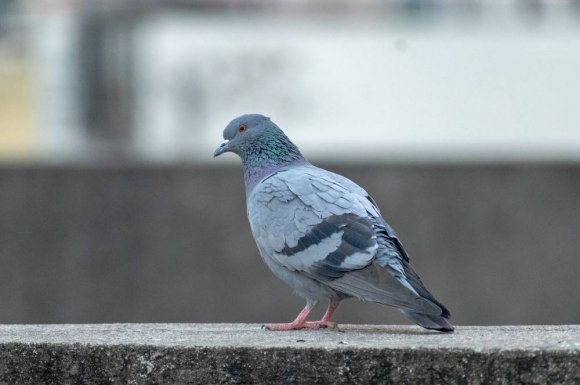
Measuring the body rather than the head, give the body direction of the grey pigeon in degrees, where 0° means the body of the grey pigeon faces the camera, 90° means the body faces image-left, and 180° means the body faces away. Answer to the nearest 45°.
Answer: approximately 90°
